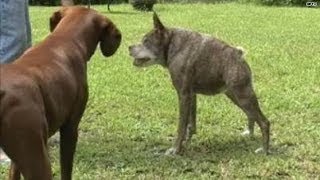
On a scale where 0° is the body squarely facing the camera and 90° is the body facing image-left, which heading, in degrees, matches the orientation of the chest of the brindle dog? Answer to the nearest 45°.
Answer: approximately 90°

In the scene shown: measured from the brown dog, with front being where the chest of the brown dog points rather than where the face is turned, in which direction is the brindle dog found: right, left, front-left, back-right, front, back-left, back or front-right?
front

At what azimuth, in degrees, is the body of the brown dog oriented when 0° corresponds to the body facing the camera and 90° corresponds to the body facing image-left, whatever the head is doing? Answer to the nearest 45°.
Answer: approximately 225°

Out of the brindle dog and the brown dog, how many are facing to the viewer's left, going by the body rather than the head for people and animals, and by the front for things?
1

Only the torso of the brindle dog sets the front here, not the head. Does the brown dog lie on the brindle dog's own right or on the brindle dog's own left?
on the brindle dog's own left
